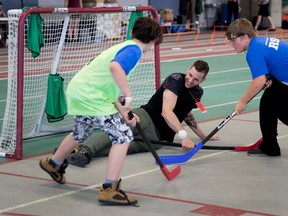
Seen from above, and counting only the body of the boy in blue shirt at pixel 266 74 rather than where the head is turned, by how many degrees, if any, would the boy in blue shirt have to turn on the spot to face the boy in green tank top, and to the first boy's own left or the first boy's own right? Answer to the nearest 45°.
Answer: approximately 45° to the first boy's own left

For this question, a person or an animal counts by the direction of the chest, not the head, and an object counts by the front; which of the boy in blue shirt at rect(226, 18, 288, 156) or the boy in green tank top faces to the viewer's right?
the boy in green tank top

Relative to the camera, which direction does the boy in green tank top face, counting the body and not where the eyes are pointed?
to the viewer's right

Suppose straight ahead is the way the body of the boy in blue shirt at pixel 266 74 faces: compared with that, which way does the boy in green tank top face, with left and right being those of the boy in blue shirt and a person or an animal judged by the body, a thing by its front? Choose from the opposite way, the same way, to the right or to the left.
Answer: the opposite way

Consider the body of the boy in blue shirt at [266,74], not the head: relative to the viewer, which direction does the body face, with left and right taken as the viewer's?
facing to the left of the viewer

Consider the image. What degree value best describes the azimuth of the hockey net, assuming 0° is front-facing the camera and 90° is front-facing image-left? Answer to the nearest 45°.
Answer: approximately 315°

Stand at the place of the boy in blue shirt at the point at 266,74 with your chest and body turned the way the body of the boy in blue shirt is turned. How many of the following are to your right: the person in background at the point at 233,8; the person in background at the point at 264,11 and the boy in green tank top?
2

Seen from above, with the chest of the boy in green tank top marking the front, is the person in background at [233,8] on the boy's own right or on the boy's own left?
on the boy's own left
